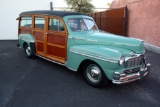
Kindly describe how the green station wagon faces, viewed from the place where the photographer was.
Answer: facing the viewer and to the right of the viewer

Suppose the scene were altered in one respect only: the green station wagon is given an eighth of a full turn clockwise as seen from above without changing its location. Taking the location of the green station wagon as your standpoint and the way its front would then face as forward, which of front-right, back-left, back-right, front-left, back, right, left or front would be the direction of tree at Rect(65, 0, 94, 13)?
back
